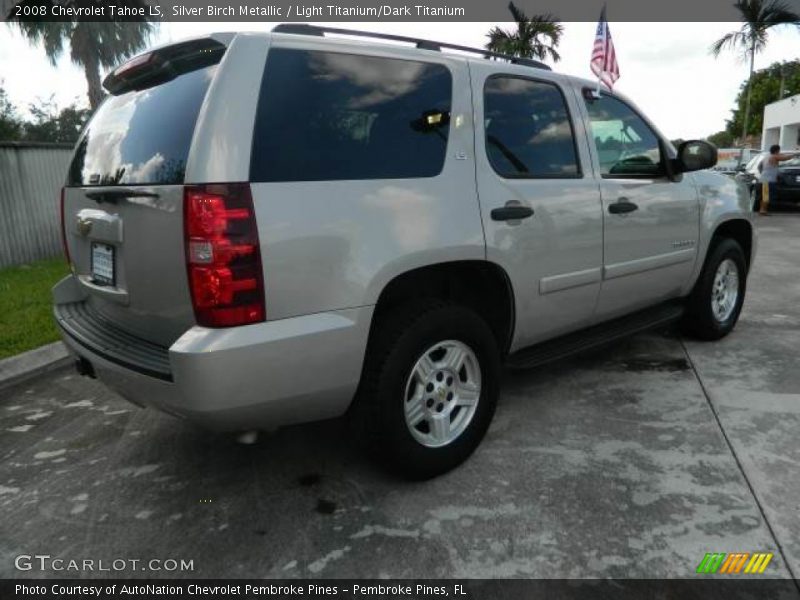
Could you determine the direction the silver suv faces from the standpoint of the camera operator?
facing away from the viewer and to the right of the viewer

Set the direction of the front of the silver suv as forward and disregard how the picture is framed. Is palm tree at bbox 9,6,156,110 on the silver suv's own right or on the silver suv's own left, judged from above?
on the silver suv's own left

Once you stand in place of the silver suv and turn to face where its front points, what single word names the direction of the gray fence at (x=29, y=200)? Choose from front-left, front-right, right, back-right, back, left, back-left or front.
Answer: left

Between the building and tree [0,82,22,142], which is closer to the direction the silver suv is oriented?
the building

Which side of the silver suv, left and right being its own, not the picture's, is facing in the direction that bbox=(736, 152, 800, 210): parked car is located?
front

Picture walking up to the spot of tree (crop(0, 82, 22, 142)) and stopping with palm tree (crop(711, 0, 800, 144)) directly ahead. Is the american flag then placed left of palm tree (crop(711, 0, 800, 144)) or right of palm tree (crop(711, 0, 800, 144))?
right

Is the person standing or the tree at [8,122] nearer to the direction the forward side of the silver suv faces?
the person standing

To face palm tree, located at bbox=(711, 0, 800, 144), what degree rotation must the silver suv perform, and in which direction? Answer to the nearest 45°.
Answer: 0° — it already faces it

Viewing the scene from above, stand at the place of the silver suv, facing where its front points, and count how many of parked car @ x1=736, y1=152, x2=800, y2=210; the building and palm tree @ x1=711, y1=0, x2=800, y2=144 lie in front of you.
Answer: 3

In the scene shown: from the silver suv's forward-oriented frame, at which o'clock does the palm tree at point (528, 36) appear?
The palm tree is roughly at 11 o'clock from the silver suv.

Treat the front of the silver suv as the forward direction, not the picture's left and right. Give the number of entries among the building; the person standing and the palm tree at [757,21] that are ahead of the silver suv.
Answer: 3

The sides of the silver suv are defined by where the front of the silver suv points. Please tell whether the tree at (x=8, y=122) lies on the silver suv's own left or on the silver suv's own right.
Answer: on the silver suv's own left

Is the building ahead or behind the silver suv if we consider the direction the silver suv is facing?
ahead

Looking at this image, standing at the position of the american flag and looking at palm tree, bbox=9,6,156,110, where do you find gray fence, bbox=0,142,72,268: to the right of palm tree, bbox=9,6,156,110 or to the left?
left
